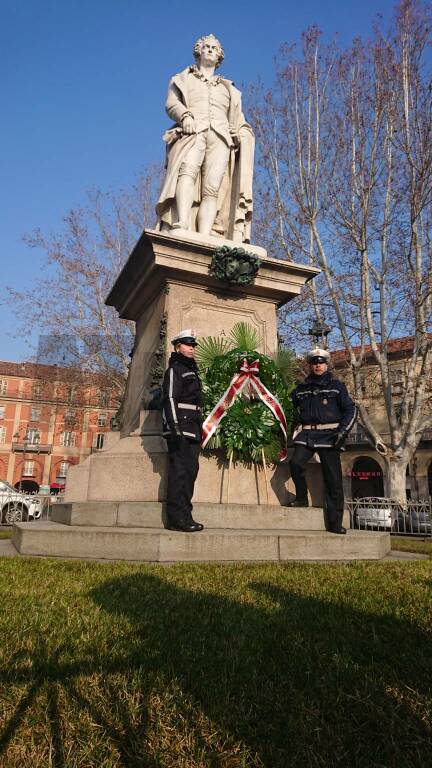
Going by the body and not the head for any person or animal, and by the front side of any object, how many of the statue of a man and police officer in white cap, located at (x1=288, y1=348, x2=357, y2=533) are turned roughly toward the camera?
2

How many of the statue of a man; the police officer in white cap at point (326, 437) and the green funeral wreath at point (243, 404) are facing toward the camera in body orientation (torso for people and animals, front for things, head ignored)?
3

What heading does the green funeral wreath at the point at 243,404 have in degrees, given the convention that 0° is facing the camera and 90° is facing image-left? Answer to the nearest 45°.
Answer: approximately 0°

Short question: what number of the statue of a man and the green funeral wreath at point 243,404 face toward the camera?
2

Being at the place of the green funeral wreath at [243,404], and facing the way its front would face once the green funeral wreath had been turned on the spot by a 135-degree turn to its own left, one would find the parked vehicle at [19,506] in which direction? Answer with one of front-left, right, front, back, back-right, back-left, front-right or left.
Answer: left

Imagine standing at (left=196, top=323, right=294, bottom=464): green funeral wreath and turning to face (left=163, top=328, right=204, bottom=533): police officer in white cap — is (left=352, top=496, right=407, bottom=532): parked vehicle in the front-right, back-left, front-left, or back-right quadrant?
back-right

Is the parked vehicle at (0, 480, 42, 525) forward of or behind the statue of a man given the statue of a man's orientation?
behind

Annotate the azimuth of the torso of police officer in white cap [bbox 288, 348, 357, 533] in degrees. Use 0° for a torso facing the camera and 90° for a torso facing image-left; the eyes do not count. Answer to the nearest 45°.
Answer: approximately 0°

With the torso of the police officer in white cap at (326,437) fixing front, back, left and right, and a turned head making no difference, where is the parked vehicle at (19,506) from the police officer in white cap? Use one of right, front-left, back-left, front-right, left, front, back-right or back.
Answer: back-right
